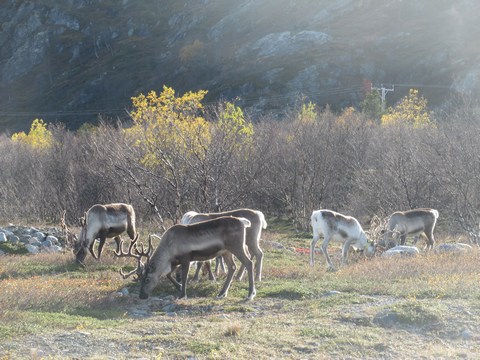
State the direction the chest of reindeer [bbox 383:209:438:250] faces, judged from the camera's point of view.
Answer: to the viewer's left

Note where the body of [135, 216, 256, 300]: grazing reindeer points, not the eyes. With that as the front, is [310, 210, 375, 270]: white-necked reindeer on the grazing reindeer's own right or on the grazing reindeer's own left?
on the grazing reindeer's own right

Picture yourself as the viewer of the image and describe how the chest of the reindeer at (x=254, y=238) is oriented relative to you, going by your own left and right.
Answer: facing to the left of the viewer

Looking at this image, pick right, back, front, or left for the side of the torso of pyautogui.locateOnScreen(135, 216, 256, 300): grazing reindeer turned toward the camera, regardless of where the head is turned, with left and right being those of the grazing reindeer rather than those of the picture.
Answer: left

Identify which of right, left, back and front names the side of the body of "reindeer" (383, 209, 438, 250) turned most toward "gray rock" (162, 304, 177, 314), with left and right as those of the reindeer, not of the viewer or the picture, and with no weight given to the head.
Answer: left
